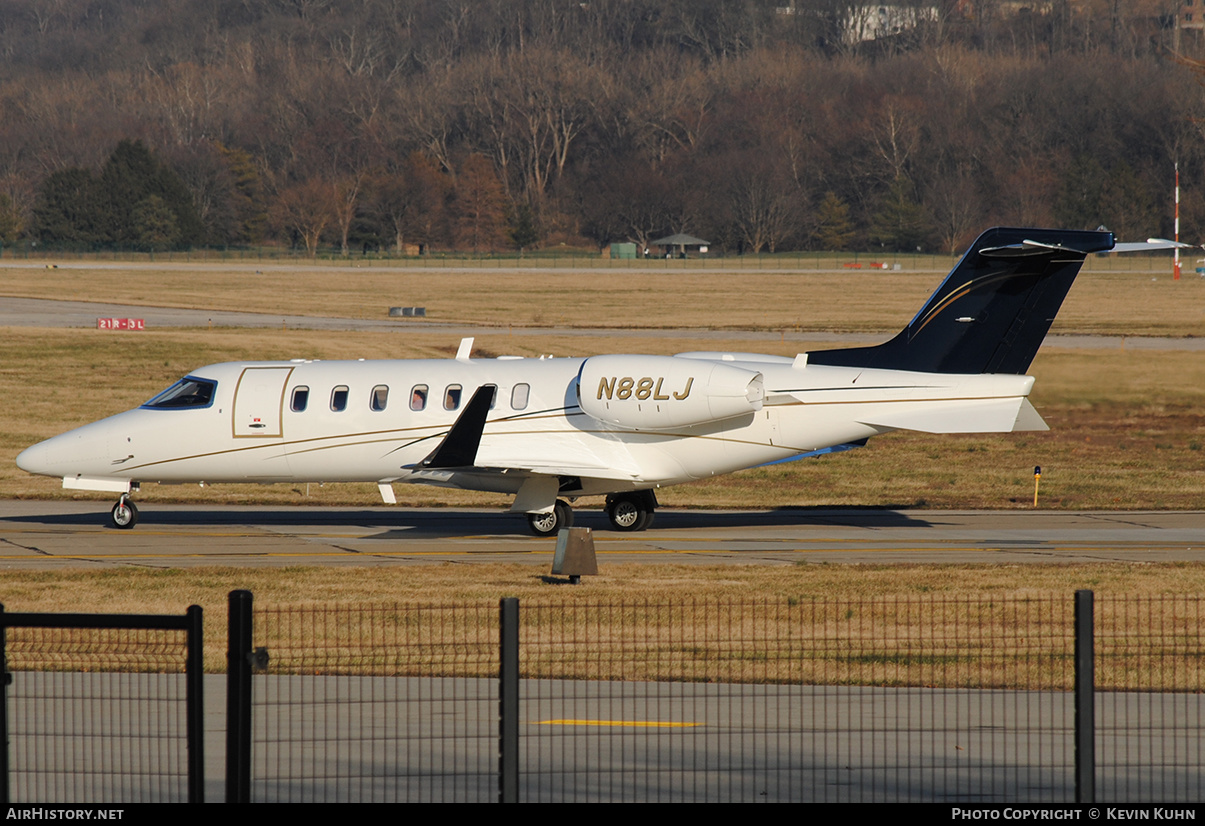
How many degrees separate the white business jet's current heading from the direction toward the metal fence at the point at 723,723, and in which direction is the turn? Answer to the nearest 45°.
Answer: approximately 90° to its left

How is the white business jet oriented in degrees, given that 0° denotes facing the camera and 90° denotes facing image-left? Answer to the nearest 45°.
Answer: approximately 90°

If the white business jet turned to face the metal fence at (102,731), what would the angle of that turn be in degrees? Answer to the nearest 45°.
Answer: approximately 90° to its left
